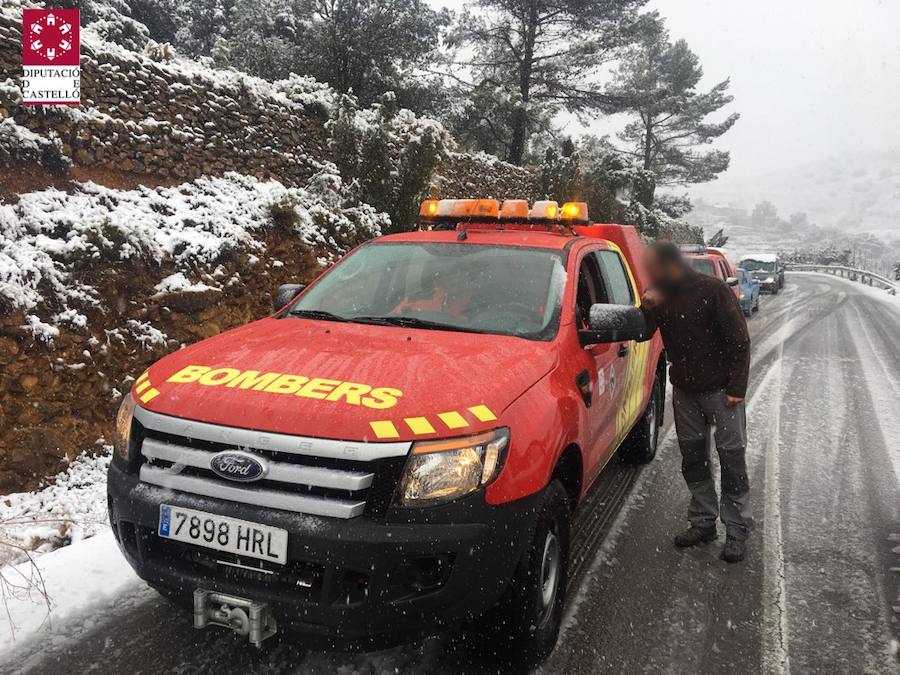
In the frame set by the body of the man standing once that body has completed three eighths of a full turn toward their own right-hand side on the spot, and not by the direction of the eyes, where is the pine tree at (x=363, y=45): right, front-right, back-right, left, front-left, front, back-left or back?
front-left

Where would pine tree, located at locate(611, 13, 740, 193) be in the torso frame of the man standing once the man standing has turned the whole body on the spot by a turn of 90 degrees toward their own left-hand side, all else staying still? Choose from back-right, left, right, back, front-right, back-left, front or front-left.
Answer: back-left

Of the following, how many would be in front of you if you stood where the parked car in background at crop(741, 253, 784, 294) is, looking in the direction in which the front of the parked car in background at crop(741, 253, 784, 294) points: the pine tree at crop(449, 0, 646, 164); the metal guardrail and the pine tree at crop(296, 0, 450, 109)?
2

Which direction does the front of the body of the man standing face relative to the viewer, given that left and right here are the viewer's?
facing the viewer and to the left of the viewer

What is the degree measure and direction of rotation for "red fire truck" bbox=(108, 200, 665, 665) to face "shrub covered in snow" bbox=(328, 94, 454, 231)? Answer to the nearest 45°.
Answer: approximately 135° to its right

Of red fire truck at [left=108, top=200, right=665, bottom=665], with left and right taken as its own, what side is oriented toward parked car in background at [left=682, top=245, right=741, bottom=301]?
back

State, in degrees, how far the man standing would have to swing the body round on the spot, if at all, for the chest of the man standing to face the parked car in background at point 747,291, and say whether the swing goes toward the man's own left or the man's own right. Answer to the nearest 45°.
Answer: approximately 135° to the man's own right

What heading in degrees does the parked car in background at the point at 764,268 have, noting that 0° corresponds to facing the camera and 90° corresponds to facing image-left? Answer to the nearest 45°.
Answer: approximately 45°

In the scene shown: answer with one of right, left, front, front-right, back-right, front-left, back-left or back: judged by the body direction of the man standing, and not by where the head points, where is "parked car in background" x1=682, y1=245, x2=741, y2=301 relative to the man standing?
back-right

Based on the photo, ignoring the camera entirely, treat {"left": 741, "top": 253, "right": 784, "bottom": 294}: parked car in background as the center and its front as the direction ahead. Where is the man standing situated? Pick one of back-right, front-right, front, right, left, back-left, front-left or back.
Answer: front-left

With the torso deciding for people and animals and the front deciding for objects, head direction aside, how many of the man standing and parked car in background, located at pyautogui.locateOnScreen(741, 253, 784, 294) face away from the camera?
0

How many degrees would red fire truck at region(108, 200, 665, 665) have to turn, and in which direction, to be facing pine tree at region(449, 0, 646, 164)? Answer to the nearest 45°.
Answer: approximately 135° to its right

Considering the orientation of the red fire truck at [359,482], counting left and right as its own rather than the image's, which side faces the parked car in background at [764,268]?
back
